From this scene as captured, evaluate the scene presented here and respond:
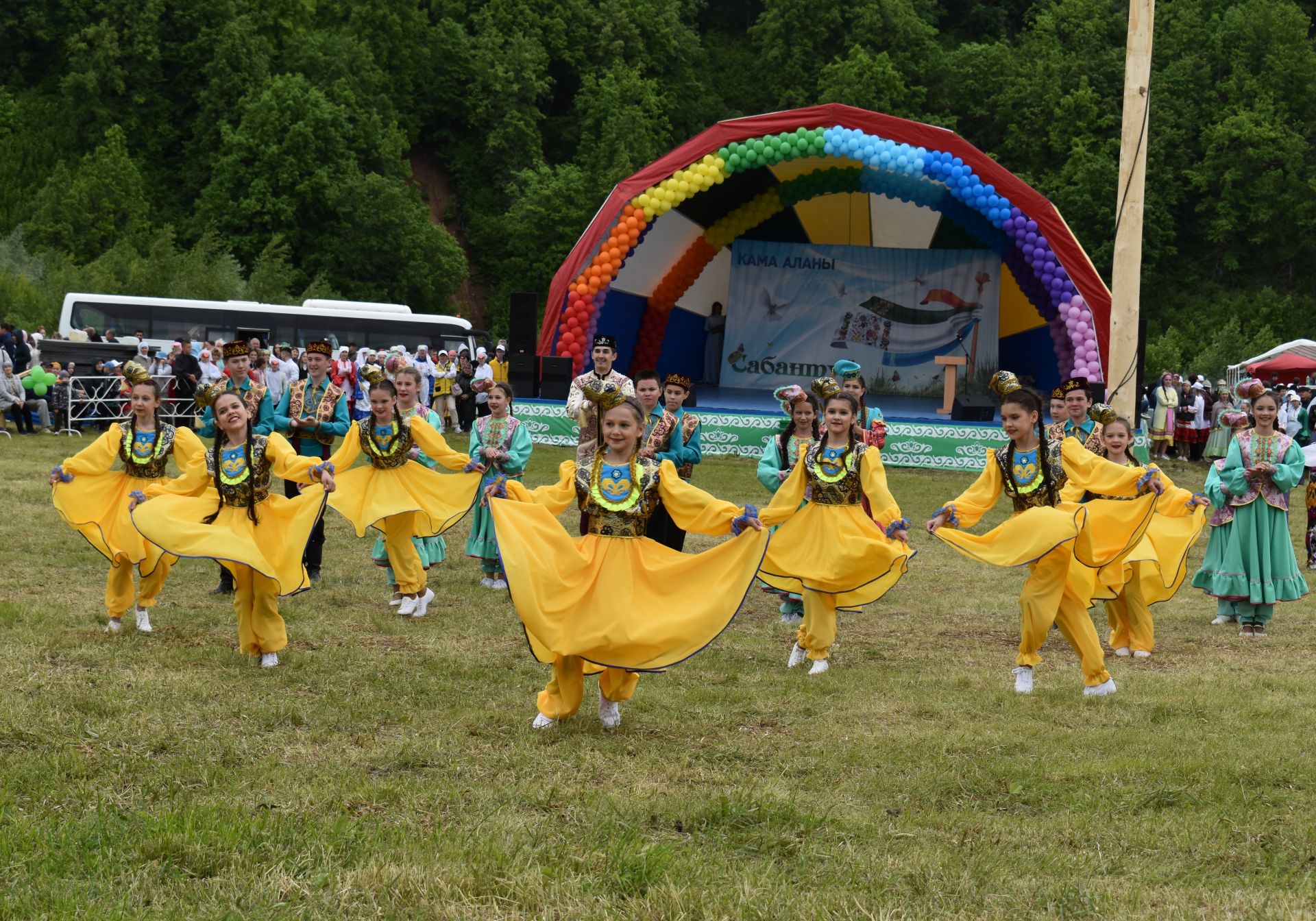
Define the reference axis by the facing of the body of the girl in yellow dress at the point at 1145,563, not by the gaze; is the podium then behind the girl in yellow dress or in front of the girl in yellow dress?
behind

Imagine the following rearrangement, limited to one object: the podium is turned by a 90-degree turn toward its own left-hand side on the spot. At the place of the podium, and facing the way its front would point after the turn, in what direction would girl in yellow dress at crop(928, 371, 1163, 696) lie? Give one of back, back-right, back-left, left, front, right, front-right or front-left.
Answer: right

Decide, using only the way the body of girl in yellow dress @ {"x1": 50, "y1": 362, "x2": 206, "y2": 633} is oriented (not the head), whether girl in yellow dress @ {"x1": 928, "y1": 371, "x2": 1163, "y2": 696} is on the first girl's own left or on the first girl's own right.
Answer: on the first girl's own left

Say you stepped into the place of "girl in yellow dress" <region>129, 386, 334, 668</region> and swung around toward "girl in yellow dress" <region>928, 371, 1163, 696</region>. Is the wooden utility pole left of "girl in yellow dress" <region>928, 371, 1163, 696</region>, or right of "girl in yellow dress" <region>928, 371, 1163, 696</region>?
left

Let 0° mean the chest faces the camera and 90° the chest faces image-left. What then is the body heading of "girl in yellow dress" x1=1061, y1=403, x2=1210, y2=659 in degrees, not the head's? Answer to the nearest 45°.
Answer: approximately 0°

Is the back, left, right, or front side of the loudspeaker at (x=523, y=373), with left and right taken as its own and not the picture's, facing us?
front

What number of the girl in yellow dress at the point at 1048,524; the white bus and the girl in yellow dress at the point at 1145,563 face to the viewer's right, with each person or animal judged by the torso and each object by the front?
1

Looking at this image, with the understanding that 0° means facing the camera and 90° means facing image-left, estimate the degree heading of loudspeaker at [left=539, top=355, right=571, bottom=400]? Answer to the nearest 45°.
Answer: approximately 0°

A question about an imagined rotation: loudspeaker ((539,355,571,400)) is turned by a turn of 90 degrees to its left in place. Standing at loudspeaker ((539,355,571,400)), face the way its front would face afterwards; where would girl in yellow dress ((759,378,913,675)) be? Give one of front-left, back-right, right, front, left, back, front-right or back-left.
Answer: right

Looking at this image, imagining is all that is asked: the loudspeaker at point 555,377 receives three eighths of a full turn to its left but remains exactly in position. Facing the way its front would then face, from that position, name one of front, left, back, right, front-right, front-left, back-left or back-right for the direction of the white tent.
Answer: front
